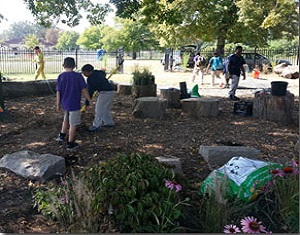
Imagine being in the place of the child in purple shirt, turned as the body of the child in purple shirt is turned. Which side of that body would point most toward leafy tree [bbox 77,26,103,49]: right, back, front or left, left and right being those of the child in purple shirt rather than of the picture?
front

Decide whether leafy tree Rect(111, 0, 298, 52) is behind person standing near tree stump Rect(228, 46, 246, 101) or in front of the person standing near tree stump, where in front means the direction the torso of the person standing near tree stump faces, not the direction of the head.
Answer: behind

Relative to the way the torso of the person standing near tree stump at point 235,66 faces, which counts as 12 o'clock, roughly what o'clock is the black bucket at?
The black bucket is roughly at 1 o'clock from the person standing near tree stump.

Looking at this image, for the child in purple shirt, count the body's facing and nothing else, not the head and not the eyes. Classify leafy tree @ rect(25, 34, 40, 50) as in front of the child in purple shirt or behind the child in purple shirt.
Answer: in front

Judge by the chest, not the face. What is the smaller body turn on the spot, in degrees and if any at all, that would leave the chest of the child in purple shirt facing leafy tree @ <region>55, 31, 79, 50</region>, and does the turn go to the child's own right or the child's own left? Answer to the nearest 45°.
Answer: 0° — they already face it

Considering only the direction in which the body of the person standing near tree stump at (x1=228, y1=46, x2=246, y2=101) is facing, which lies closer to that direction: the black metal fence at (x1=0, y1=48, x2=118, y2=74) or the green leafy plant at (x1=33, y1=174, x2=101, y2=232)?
the green leafy plant

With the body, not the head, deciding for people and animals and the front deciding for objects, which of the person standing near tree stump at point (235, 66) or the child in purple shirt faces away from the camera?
the child in purple shirt

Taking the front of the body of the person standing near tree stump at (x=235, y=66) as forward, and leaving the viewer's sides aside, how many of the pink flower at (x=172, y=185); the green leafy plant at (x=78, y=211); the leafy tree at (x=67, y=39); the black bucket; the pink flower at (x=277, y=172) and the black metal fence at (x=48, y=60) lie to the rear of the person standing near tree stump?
2

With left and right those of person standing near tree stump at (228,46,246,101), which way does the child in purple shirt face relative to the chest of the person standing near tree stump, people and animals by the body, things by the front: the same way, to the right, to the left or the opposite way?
the opposite way

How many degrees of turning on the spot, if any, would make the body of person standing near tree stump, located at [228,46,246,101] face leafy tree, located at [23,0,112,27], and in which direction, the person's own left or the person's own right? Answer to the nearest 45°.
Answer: approximately 135° to the person's own right

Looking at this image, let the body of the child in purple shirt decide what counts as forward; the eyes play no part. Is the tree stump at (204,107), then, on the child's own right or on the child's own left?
on the child's own right

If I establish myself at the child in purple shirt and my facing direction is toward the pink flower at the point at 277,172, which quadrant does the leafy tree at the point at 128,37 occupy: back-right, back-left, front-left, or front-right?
back-left

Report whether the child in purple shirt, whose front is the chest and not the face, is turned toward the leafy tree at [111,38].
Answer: yes

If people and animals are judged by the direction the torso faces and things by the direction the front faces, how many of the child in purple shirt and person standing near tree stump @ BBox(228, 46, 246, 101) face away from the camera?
1

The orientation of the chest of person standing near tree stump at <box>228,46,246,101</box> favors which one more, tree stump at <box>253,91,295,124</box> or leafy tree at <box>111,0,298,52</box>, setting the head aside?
the tree stump

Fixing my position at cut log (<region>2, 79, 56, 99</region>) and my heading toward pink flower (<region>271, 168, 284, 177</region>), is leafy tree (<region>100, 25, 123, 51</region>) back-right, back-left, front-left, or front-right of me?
back-left

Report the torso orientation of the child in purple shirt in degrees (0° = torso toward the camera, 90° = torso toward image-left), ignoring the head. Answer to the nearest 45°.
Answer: approximately 180°

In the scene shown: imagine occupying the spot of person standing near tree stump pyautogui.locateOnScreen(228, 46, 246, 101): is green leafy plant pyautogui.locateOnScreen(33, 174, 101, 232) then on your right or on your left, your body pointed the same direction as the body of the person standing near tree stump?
on your right
